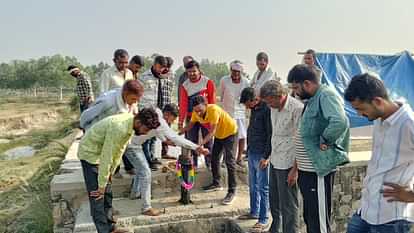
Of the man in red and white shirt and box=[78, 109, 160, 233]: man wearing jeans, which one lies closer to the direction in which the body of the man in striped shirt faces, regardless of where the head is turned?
the man wearing jeans

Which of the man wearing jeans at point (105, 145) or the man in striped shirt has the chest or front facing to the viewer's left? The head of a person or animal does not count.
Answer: the man in striped shirt

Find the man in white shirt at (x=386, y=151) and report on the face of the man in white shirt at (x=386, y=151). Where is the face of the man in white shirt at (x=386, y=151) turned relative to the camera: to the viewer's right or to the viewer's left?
to the viewer's left

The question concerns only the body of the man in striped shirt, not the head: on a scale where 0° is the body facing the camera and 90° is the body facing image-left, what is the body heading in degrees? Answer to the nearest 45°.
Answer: approximately 90°

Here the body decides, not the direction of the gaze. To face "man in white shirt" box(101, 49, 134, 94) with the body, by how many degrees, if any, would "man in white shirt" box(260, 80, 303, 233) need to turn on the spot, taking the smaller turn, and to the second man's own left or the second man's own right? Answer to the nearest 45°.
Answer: approximately 90° to the second man's own right

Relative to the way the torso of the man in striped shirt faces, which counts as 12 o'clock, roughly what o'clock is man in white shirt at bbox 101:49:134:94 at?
The man in white shirt is roughly at 1 o'clock from the man in striped shirt.

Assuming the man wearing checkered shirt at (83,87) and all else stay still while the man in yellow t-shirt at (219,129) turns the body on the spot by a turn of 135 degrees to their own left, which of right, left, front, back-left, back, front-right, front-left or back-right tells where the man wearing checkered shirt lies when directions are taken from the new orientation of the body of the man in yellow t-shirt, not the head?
back-left

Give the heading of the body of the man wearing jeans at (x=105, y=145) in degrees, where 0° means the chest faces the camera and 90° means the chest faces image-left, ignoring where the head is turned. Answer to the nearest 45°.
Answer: approximately 270°

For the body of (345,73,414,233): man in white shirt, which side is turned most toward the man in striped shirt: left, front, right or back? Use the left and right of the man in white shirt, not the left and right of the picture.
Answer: right

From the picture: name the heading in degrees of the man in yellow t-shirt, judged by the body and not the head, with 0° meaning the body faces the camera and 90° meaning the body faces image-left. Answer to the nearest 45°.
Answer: approximately 45°
